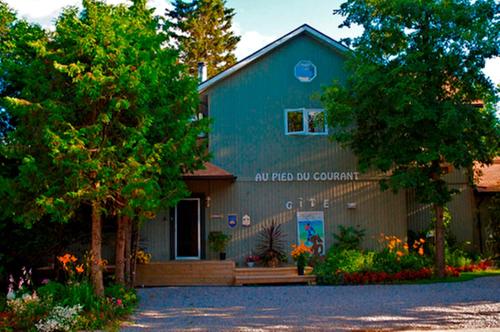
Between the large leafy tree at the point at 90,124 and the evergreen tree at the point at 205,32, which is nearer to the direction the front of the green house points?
the large leafy tree

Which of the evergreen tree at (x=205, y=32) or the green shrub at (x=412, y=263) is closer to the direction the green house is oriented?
the green shrub

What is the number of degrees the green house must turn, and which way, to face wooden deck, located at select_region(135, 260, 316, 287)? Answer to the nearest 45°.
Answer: approximately 45° to its right

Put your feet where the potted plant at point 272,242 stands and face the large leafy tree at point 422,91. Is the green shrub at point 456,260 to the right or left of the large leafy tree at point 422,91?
left

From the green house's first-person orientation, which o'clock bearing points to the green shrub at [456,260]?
The green shrub is roughly at 9 o'clock from the green house.

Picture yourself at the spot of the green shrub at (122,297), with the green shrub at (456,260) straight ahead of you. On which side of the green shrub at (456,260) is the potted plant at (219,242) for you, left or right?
left

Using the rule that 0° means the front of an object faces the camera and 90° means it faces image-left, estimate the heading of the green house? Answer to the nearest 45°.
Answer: approximately 0°

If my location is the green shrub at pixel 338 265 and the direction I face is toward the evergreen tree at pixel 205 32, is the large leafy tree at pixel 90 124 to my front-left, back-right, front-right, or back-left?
back-left

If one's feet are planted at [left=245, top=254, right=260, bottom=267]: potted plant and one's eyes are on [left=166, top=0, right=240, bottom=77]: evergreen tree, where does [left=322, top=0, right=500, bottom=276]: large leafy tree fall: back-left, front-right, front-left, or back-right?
back-right
